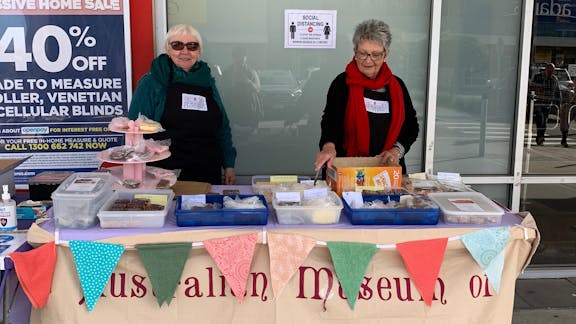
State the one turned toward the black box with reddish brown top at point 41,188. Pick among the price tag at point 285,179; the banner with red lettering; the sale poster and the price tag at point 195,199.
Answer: the sale poster

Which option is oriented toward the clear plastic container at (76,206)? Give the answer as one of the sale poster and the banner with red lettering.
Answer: the sale poster

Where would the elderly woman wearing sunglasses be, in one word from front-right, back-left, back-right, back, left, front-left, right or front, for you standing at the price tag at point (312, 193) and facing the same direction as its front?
back-right

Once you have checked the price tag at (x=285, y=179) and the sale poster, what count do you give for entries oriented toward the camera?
2

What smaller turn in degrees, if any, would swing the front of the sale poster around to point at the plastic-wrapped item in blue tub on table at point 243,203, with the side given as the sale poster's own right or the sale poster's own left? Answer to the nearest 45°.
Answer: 0° — it already faces it

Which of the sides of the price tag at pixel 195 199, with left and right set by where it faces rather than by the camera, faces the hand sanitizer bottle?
right

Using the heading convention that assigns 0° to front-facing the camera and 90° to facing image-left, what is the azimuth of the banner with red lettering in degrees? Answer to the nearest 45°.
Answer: approximately 0°

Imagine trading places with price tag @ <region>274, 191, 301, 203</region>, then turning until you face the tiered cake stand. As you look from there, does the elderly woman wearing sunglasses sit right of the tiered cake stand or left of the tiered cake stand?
right

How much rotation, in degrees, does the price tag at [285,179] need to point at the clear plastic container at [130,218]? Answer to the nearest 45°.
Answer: approximately 45° to its right
